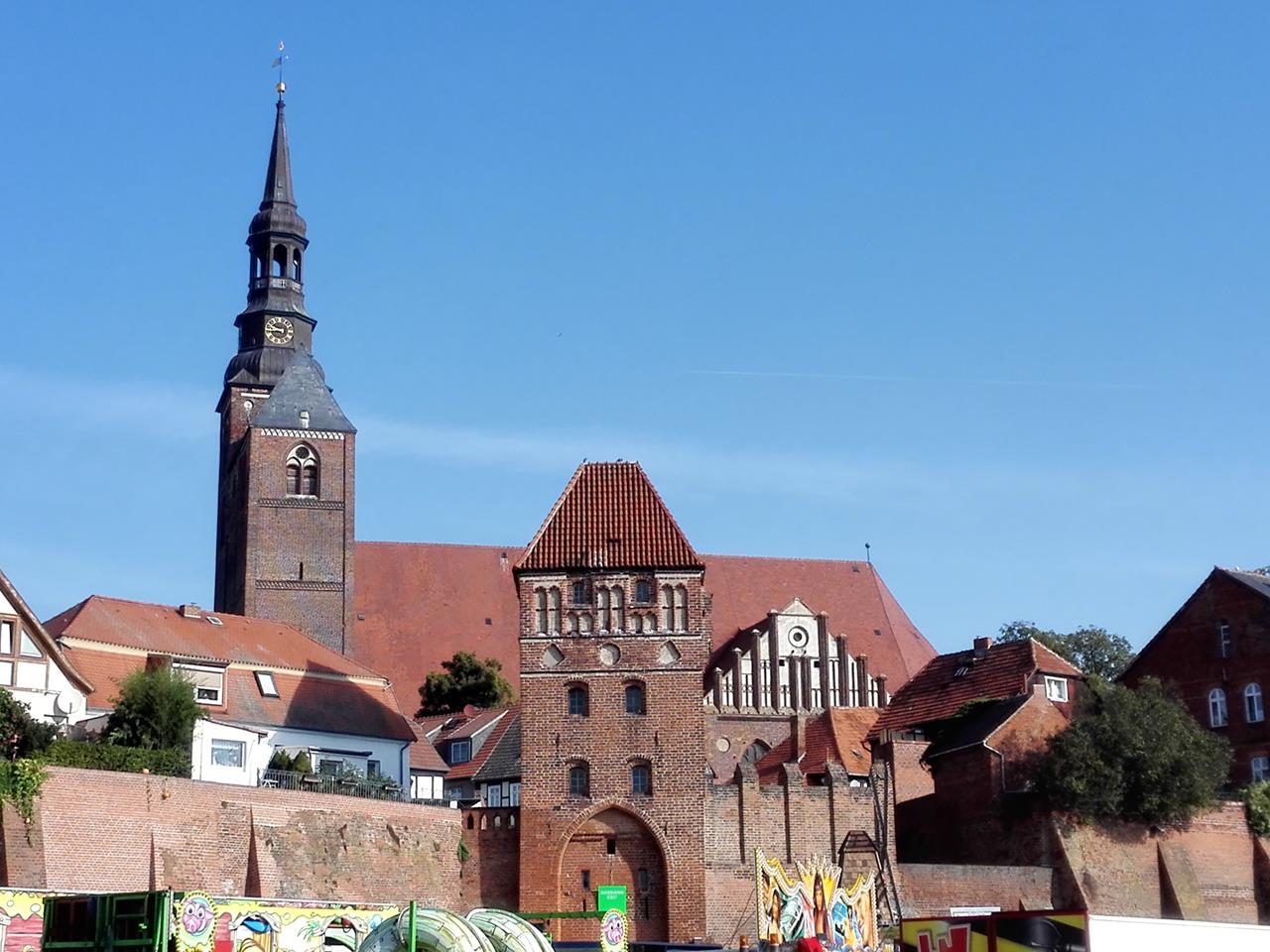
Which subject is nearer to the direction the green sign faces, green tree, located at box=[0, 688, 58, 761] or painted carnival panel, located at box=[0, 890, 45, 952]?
the painted carnival panel

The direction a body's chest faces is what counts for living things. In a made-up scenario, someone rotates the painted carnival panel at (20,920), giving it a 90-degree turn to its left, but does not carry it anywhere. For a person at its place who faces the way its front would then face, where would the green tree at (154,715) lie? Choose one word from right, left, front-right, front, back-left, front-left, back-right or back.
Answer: left

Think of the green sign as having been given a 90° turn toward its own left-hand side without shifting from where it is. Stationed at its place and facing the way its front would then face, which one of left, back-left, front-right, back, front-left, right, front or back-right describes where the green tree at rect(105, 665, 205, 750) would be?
back

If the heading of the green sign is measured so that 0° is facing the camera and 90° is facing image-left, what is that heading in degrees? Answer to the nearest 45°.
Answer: approximately 0°

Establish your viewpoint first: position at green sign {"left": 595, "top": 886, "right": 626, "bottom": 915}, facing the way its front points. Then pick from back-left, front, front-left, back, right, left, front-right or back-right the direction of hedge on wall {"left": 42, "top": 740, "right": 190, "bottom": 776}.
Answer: right

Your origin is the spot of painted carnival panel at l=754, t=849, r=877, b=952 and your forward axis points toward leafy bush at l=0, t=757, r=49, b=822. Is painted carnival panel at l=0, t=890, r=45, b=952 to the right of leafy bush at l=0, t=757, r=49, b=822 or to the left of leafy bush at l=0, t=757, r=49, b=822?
left

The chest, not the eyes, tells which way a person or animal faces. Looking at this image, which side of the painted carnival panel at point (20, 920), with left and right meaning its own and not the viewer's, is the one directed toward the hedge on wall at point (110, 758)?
back

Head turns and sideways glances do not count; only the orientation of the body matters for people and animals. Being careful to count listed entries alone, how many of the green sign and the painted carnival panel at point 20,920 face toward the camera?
2

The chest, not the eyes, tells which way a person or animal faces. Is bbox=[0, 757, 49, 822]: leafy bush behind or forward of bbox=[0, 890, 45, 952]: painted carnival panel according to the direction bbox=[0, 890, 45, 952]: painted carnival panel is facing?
behind

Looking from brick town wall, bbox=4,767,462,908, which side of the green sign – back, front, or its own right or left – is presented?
right

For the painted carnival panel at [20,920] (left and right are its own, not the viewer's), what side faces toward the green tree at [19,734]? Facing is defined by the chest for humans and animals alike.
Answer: back

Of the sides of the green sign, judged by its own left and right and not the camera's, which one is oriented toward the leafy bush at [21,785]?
right

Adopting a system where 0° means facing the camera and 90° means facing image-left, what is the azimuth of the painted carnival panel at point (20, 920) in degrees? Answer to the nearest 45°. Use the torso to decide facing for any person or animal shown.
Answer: approximately 0°

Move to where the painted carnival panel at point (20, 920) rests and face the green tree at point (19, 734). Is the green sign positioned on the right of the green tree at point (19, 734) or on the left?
right
